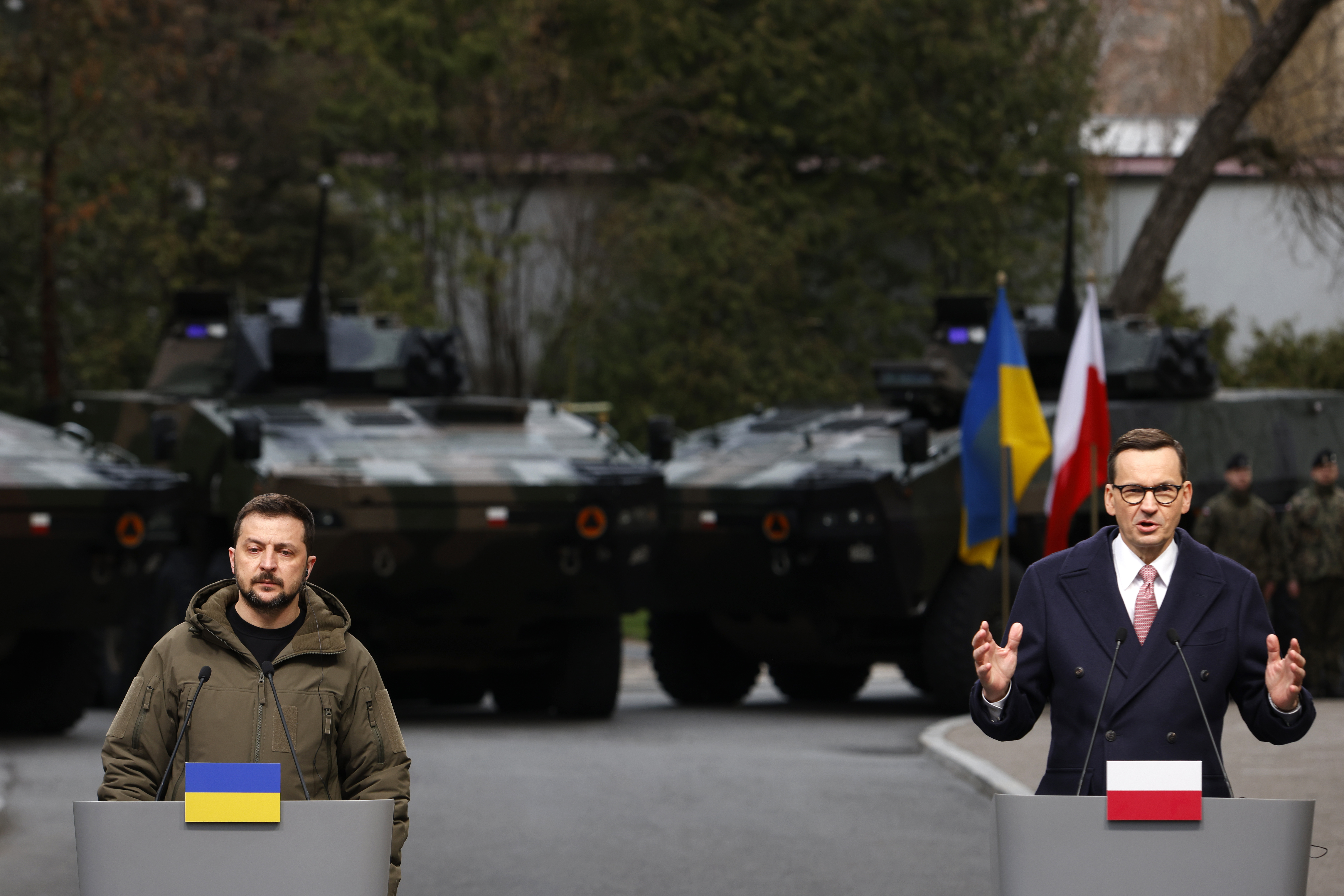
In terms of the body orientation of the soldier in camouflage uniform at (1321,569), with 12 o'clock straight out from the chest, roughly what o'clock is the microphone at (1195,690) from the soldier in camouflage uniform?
The microphone is roughly at 12 o'clock from the soldier in camouflage uniform.

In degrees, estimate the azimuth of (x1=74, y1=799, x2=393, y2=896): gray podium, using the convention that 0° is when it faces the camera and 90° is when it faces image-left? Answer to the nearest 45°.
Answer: approximately 0°

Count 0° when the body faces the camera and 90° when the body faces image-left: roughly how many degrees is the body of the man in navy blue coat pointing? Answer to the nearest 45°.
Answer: approximately 0°

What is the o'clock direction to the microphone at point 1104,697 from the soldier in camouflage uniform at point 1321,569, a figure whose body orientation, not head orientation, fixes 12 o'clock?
The microphone is roughly at 12 o'clock from the soldier in camouflage uniform.

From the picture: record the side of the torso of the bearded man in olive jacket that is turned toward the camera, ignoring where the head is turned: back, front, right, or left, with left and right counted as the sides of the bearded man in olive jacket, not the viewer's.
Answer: front

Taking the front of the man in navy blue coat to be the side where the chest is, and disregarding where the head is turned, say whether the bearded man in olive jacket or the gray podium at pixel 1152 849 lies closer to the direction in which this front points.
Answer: the gray podium

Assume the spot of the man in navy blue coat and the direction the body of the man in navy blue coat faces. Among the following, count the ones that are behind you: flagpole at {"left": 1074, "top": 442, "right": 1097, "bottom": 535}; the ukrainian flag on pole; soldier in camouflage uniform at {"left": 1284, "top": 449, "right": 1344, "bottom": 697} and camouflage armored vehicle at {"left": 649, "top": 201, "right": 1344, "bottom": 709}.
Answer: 4

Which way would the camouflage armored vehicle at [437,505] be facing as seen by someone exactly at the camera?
facing the viewer and to the right of the viewer
